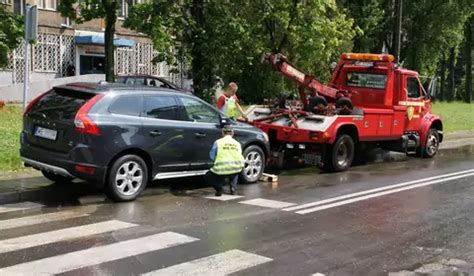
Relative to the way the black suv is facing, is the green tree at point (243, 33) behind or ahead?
ahead

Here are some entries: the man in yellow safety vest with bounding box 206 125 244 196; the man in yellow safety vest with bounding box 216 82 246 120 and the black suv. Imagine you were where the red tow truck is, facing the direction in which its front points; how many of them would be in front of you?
0

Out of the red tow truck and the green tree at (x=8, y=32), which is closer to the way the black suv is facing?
the red tow truck

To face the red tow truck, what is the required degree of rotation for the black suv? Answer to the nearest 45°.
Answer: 0° — it already faces it

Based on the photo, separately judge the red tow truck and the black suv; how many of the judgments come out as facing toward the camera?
0

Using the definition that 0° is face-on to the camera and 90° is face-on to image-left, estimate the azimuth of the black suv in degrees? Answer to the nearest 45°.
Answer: approximately 225°

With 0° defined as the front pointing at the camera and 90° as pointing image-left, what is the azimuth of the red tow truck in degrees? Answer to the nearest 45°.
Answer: approximately 225°

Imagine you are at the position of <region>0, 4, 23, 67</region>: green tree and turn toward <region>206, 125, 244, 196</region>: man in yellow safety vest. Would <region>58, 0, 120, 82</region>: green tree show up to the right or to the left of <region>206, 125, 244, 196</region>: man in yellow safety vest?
left

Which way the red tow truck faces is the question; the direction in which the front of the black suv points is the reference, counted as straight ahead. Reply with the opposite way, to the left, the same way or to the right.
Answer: the same way

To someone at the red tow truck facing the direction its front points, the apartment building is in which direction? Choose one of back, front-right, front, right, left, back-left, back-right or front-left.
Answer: left

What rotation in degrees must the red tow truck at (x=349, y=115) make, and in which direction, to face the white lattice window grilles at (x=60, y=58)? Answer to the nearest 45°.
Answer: approximately 90° to its left

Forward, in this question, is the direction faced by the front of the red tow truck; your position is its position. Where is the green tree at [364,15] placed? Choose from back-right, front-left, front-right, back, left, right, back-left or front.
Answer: front-left

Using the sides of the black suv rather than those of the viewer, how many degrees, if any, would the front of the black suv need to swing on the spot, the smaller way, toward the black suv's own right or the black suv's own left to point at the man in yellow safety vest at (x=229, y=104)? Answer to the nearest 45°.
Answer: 0° — it already faces them

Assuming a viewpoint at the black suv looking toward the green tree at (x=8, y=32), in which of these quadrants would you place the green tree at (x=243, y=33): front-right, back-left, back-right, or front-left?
front-right

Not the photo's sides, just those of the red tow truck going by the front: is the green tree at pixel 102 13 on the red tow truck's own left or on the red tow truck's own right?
on the red tow truck's own left

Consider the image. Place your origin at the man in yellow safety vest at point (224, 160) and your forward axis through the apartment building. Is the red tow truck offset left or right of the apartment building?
right
